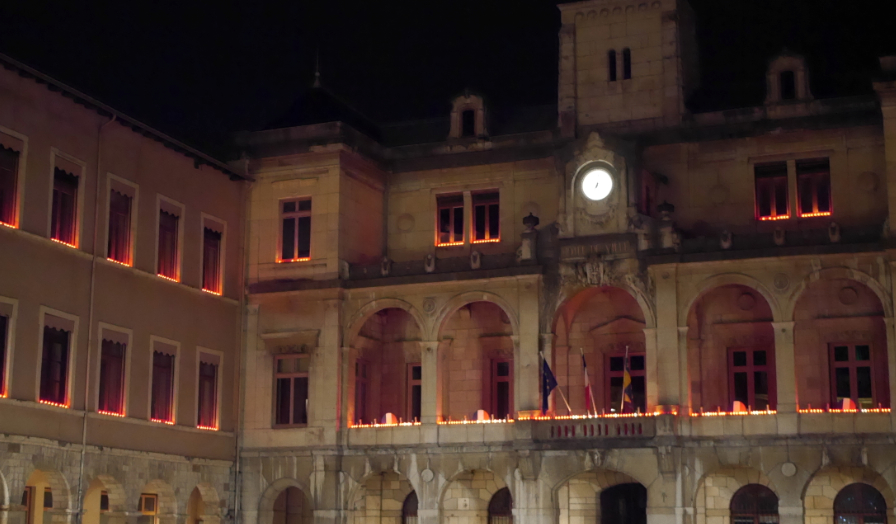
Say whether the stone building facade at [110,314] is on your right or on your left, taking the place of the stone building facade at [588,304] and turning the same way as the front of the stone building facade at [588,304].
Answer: on your right

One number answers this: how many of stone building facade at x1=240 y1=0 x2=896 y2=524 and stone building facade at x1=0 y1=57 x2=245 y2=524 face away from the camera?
0

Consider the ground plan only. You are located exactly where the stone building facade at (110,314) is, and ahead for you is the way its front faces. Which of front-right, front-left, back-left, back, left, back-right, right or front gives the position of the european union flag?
front-left

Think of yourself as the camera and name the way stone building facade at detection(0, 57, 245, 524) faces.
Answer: facing the viewer and to the right of the viewer

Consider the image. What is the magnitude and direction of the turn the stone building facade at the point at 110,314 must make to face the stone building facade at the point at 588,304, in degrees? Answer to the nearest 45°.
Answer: approximately 45° to its left

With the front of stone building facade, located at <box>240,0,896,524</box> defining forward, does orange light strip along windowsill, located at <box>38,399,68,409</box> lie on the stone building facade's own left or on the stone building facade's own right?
on the stone building facade's own right

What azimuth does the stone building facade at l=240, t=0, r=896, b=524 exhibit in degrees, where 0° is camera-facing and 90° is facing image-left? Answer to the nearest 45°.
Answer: approximately 0°
